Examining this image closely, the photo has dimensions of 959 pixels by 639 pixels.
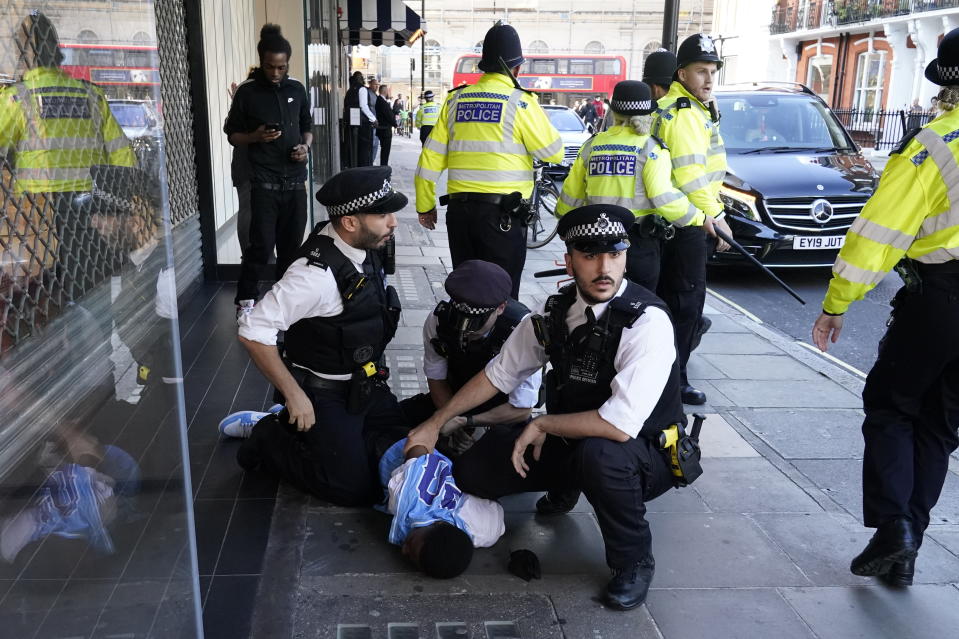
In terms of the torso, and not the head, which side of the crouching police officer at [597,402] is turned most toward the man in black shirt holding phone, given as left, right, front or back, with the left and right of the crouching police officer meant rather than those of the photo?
right

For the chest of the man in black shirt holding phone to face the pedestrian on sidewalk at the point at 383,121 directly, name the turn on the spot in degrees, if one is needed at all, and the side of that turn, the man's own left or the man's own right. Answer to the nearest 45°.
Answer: approximately 180°

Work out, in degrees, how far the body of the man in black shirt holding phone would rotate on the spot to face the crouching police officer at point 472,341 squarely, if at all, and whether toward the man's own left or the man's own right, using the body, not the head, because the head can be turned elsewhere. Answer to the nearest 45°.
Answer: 0° — they already face them

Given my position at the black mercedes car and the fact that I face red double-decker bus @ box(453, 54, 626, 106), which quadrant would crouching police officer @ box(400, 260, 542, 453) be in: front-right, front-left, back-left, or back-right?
back-left

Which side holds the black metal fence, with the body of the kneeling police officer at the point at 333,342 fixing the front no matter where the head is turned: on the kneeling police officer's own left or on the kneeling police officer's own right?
on the kneeling police officer's own left

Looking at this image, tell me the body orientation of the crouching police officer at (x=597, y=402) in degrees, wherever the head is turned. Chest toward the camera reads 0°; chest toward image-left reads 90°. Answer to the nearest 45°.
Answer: approximately 45°

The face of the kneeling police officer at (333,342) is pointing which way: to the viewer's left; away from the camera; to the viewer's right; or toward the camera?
to the viewer's right

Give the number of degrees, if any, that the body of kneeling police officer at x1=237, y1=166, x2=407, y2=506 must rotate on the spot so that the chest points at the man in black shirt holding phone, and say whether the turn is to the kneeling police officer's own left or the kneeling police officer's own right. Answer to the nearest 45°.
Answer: approximately 135° to the kneeling police officer's own left

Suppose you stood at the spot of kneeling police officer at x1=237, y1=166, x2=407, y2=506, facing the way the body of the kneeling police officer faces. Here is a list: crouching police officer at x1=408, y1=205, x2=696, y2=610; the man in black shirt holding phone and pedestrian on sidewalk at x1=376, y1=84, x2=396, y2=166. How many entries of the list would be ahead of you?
1

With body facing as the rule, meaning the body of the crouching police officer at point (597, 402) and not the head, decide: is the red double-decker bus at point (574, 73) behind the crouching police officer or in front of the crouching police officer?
behind

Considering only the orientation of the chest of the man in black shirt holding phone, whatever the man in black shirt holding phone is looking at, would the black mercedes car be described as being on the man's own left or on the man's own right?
on the man's own left

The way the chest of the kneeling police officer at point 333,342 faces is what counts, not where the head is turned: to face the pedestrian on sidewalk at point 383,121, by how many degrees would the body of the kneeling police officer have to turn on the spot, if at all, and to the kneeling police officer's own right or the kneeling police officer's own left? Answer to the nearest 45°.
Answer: approximately 135° to the kneeling police officer's own left

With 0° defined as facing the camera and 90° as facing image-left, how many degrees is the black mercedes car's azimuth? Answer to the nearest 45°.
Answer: approximately 315°
